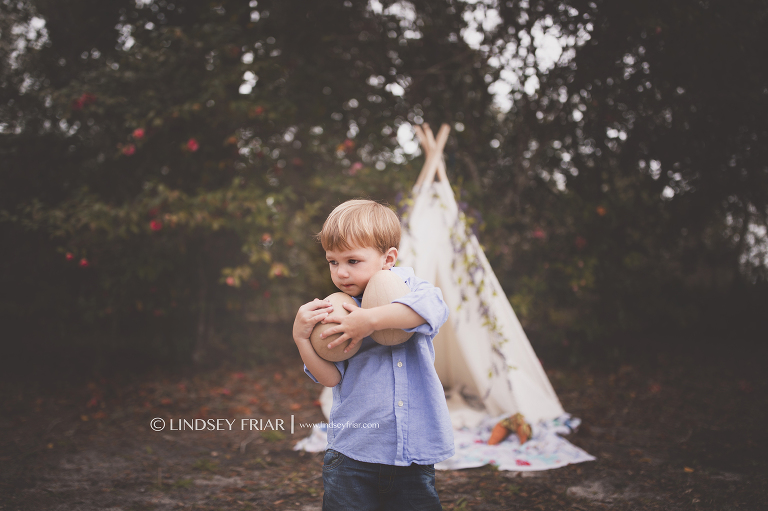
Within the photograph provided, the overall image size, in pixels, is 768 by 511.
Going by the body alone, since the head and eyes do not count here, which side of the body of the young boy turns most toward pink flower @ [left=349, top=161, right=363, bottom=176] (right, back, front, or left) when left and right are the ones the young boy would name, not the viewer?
back

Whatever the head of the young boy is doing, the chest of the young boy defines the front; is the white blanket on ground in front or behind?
behind

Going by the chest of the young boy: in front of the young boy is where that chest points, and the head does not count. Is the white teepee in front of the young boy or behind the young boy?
behind

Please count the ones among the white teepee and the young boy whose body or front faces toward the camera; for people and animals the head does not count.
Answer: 2

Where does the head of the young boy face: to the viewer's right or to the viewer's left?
to the viewer's left

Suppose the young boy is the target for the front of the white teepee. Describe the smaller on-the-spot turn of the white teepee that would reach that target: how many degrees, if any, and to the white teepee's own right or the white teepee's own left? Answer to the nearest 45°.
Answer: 0° — it already faces them

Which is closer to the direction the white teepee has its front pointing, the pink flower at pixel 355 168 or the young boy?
the young boy

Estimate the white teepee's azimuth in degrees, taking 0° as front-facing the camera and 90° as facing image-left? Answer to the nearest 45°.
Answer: approximately 0°

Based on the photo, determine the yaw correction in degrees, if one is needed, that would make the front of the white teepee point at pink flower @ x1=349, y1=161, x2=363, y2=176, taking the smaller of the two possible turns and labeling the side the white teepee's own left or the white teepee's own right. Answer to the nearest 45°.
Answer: approximately 135° to the white teepee's own right
